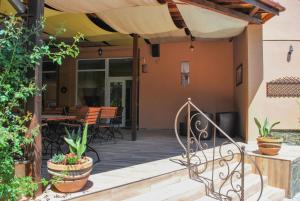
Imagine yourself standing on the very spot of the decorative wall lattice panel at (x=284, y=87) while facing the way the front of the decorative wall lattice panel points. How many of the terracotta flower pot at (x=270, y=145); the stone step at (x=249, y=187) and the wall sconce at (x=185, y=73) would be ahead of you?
2

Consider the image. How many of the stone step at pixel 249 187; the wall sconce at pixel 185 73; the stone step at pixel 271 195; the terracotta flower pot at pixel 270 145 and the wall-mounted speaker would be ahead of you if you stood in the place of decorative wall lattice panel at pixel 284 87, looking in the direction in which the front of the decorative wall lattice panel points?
3

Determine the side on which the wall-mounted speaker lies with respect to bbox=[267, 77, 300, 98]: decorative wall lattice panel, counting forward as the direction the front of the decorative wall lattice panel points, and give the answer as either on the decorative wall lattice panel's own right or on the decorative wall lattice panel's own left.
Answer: on the decorative wall lattice panel's own right

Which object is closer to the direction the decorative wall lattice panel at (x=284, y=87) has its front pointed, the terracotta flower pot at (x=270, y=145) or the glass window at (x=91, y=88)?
the terracotta flower pot

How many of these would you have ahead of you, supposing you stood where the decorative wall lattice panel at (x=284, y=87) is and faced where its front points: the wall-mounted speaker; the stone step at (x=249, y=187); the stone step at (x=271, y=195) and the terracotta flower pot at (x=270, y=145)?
3

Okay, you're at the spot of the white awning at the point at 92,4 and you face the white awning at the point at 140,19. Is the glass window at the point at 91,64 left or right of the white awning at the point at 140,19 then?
left

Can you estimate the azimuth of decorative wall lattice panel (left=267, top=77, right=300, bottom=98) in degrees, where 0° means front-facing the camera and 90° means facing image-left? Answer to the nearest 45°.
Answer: approximately 0°

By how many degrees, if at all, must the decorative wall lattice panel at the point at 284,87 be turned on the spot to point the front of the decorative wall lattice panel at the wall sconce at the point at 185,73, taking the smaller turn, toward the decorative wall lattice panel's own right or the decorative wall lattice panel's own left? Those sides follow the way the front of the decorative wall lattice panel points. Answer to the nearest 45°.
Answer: approximately 135° to the decorative wall lattice panel's own right

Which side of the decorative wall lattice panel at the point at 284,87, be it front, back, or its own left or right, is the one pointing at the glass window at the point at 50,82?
right

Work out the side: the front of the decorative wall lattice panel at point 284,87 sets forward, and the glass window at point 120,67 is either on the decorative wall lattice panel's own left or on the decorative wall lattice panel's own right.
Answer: on the decorative wall lattice panel's own right

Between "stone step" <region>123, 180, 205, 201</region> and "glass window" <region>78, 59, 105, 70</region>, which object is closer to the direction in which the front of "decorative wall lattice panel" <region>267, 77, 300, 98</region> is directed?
the stone step

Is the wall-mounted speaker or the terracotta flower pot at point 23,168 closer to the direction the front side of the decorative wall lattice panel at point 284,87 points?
the terracotta flower pot

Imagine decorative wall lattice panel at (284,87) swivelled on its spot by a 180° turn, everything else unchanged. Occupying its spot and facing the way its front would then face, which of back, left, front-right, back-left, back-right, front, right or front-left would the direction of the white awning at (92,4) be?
back-left

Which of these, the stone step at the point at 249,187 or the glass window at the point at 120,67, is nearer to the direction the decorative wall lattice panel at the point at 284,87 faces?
the stone step

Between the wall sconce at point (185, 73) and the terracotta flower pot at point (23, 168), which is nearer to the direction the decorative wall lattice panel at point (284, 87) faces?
the terracotta flower pot

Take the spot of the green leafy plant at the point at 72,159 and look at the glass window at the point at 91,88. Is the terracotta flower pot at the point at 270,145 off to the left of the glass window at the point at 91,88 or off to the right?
right

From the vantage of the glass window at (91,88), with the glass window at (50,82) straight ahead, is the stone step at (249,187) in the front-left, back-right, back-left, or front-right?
back-left
